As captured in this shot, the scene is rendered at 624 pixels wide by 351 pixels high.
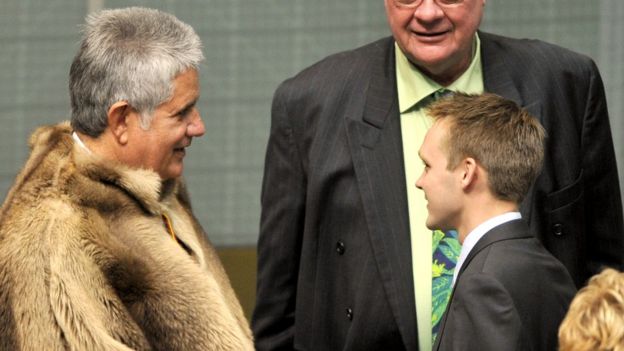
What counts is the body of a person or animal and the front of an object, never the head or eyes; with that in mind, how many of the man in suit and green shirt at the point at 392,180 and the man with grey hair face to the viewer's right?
1

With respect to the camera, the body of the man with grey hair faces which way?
to the viewer's right

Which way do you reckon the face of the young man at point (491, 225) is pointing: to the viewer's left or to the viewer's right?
to the viewer's left

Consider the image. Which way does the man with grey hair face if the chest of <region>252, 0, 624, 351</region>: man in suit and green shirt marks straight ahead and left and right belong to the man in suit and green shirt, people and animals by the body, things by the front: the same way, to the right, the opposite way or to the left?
to the left

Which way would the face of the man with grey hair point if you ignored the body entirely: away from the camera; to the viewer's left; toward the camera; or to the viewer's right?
to the viewer's right

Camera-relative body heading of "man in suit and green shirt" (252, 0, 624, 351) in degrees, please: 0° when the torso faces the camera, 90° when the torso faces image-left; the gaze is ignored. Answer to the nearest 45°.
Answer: approximately 0°
